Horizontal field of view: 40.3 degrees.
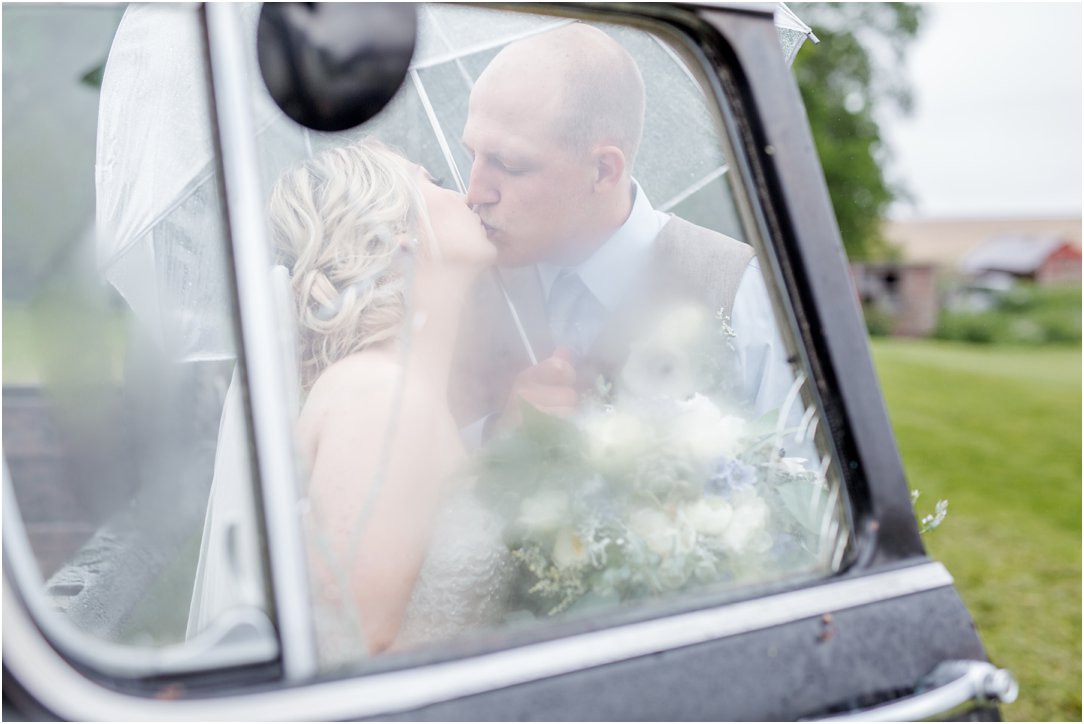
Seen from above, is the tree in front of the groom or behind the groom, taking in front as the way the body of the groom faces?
behind

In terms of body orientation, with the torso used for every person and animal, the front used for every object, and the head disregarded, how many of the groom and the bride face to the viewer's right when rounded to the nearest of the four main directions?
1

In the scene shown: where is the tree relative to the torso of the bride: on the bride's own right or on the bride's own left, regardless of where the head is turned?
on the bride's own left

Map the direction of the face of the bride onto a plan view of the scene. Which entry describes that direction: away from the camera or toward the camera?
away from the camera

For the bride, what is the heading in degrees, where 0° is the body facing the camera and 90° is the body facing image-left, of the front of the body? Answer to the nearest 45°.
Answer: approximately 270°

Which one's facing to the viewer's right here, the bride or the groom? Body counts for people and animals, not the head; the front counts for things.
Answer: the bride

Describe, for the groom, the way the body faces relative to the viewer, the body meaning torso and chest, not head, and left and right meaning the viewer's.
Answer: facing the viewer and to the left of the viewer
